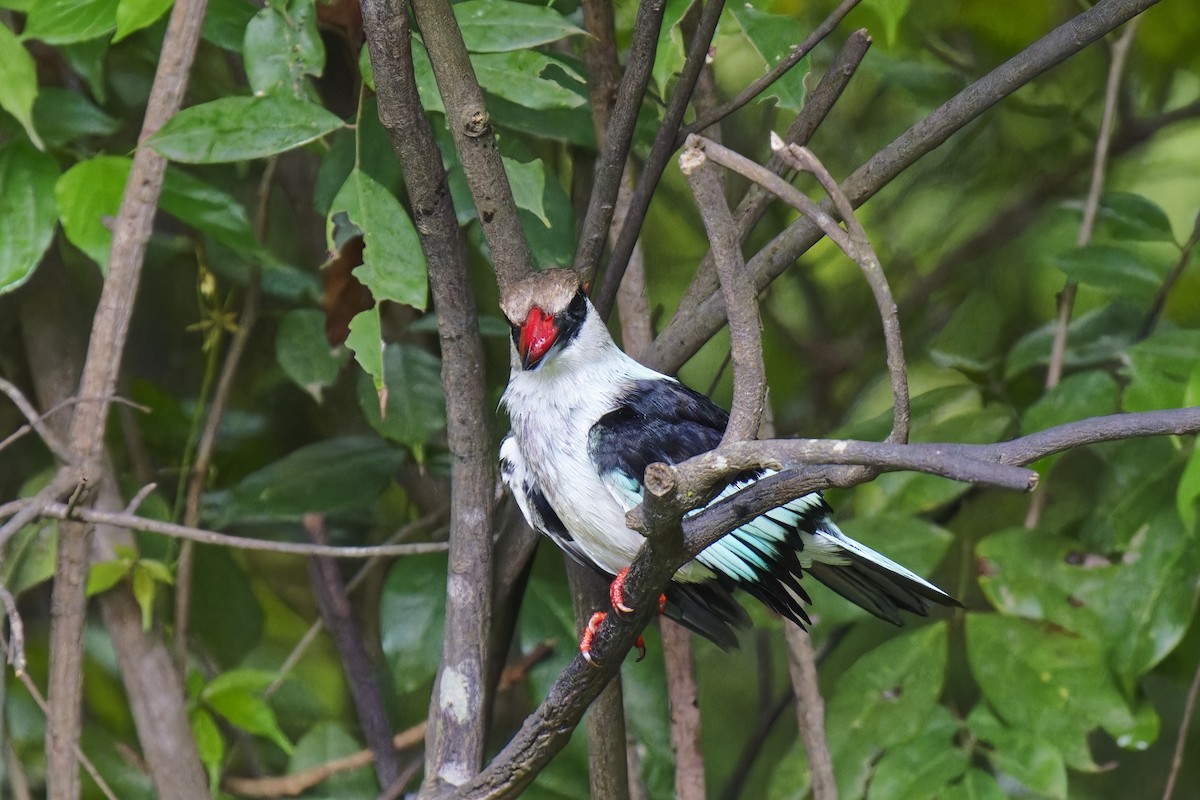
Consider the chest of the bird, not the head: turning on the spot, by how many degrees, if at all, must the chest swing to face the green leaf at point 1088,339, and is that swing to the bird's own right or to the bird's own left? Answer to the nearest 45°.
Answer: approximately 180°

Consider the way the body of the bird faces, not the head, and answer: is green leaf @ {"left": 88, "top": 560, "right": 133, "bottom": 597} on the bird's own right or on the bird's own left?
on the bird's own right

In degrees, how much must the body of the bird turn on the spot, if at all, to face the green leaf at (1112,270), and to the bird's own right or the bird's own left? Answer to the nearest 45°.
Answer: approximately 180°

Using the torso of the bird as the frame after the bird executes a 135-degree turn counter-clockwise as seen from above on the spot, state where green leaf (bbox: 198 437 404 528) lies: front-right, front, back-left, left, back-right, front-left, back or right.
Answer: back-left

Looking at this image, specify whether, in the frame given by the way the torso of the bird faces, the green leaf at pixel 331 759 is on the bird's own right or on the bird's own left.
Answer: on the bird's own right

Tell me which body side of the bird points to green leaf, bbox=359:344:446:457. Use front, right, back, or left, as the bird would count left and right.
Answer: right
